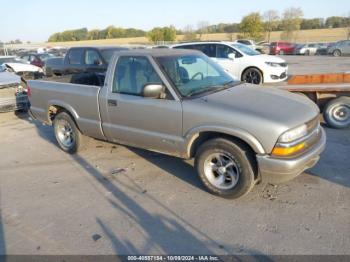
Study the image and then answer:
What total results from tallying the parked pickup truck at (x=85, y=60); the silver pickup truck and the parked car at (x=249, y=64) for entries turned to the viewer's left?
0

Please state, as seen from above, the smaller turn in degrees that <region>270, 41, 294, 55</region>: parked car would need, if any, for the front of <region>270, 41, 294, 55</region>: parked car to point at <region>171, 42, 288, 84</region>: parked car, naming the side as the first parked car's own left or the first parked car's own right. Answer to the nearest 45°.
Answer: approximately 45° to the first parked car's own left

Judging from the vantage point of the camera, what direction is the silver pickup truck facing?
facing the viewer and to the right of the viewer

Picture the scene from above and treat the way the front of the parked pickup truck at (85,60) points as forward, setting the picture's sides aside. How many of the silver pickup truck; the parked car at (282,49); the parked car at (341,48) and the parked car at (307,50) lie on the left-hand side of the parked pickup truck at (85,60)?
3

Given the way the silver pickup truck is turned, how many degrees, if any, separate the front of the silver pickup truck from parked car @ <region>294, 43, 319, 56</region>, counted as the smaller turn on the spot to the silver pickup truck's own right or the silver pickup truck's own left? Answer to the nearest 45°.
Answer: approximately 90° to the silver pickup truck's own left

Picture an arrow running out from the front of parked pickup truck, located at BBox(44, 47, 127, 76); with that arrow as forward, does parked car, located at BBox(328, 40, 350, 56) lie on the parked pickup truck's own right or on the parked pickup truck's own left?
on the parked pickup truck's own left

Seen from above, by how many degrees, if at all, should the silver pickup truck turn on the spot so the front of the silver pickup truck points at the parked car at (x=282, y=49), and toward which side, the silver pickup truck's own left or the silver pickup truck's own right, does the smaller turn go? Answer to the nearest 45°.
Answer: approximately 135° to the silver pickup truck's own left

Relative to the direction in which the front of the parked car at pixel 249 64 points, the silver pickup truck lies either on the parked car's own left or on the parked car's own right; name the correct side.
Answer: on the parked car's own right
